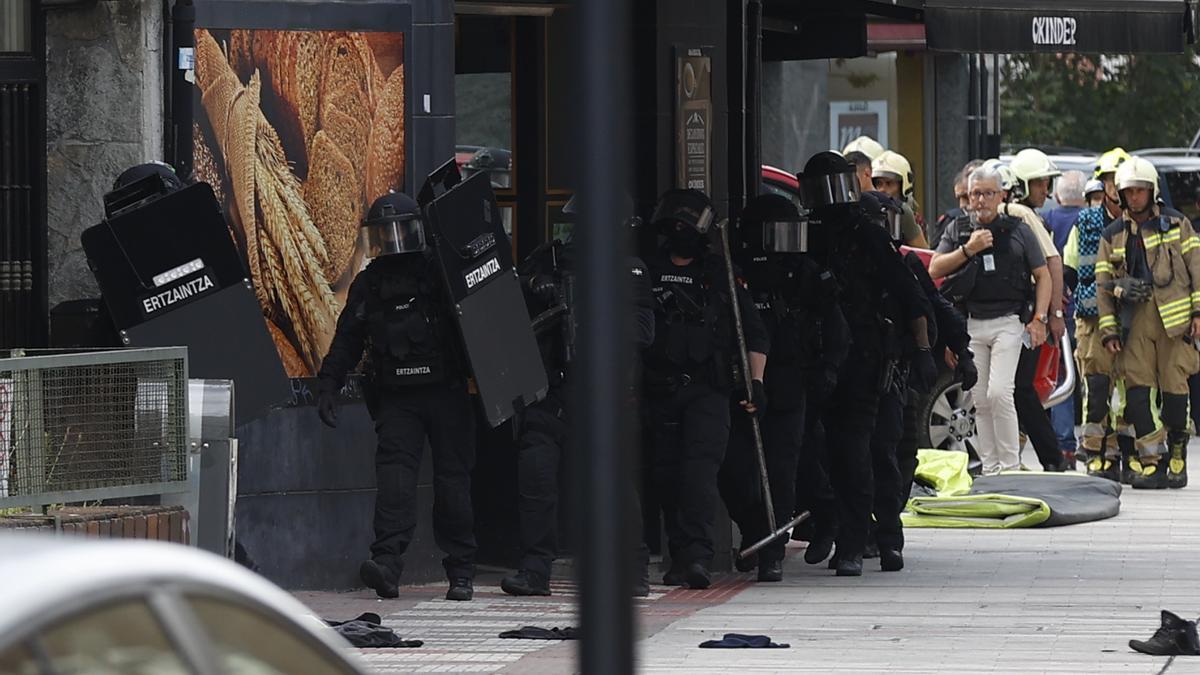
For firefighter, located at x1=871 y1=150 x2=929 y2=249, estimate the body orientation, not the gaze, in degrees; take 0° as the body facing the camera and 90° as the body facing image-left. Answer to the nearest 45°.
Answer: approximately 45°

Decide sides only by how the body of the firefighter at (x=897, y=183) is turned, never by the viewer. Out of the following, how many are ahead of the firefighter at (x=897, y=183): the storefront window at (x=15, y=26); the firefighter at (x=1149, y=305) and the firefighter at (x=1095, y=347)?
1

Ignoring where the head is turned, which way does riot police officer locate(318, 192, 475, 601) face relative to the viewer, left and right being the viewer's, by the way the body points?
facing the viewer

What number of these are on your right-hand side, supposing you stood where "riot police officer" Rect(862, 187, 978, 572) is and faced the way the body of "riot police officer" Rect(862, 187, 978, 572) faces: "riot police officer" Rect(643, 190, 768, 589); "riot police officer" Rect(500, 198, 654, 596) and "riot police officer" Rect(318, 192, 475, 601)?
3

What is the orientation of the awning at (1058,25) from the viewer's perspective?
toward the camera

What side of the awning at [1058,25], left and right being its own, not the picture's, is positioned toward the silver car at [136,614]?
front
